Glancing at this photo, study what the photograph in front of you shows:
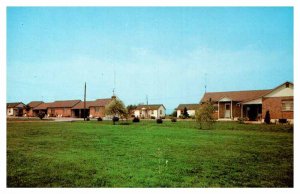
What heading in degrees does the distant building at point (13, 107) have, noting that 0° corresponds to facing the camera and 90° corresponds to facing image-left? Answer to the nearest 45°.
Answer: approximately 315°

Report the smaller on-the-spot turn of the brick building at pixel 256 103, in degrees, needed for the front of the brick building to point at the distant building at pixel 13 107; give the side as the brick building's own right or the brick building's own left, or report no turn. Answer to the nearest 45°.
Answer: approximately 45° to the brick building's own right

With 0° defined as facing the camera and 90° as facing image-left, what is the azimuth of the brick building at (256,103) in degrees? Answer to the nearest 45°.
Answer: approximately 0°

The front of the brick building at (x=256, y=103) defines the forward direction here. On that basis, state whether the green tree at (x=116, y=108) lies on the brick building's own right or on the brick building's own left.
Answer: on the brick building's own right
